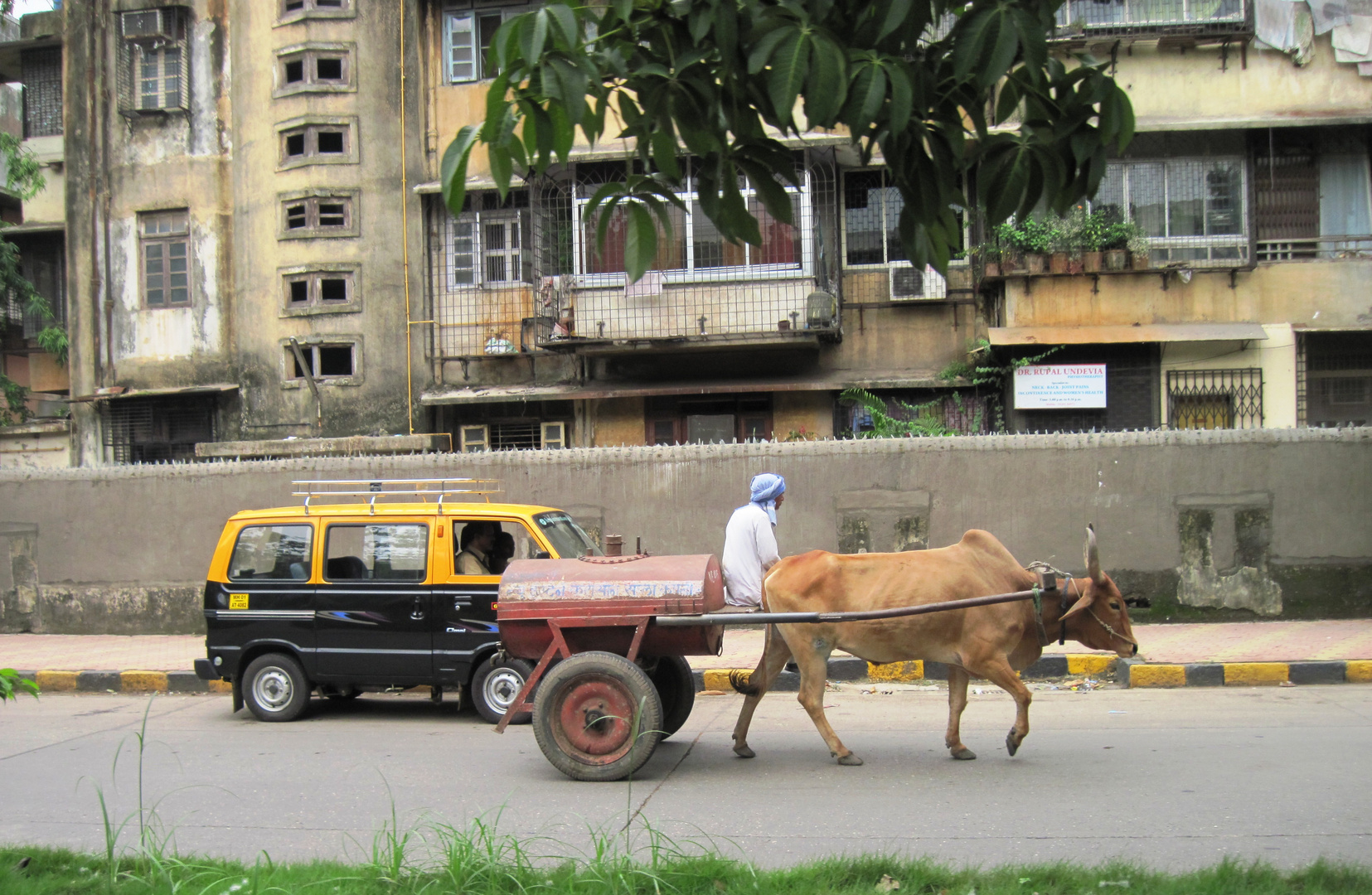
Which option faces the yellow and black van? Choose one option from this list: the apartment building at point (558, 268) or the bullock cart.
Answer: the apartment building

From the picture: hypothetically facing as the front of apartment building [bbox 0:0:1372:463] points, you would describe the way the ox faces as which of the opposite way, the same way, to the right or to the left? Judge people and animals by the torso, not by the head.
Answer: to the left

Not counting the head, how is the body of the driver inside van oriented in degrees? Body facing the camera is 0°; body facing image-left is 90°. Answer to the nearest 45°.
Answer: approximately 270°

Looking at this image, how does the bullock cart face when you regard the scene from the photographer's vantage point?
facing to the right of the viewer

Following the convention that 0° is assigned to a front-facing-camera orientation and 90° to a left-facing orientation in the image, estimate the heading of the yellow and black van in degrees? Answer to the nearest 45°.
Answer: approximately 270°

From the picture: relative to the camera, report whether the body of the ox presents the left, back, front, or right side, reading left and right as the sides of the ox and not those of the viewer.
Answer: right

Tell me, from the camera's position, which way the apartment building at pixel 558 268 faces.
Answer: facing the viewer

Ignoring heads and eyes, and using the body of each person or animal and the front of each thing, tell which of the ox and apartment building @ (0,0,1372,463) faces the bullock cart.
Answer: the apartment building

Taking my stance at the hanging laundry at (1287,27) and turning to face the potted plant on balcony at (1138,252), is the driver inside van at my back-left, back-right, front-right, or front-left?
front-left

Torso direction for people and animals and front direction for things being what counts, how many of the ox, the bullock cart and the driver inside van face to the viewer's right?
3

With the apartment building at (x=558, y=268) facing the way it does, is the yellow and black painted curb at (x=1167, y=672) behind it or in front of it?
in front

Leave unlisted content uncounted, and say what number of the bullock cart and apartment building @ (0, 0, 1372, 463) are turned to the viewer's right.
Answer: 1

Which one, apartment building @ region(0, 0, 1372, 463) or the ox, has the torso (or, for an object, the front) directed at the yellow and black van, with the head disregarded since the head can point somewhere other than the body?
the apartment building

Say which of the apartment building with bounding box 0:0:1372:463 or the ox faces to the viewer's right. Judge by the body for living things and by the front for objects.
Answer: the ox

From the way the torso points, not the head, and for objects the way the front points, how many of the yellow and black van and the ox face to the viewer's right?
2
